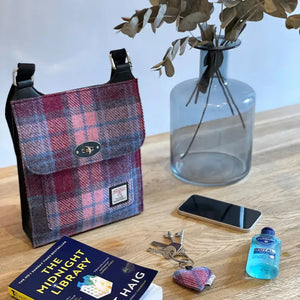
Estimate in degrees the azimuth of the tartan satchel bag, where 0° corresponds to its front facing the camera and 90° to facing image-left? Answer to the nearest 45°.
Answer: approximately 315°
